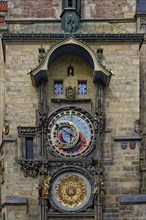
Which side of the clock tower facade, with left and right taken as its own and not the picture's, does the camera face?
front
